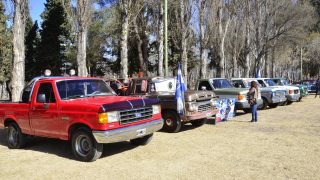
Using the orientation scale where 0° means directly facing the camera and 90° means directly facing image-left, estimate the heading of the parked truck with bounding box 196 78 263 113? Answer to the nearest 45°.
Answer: approximately 315°

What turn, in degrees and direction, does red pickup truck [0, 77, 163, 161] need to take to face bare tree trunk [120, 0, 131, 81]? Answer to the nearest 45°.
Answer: approximately 135° to its left

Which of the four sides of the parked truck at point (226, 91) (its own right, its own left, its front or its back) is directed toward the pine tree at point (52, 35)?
back

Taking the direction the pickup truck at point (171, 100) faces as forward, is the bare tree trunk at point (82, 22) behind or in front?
behind

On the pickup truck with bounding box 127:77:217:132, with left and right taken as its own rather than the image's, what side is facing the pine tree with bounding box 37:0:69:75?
back

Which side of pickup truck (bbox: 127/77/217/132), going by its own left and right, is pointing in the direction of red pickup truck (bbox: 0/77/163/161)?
right

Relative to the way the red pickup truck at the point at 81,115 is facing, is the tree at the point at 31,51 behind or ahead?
behind
